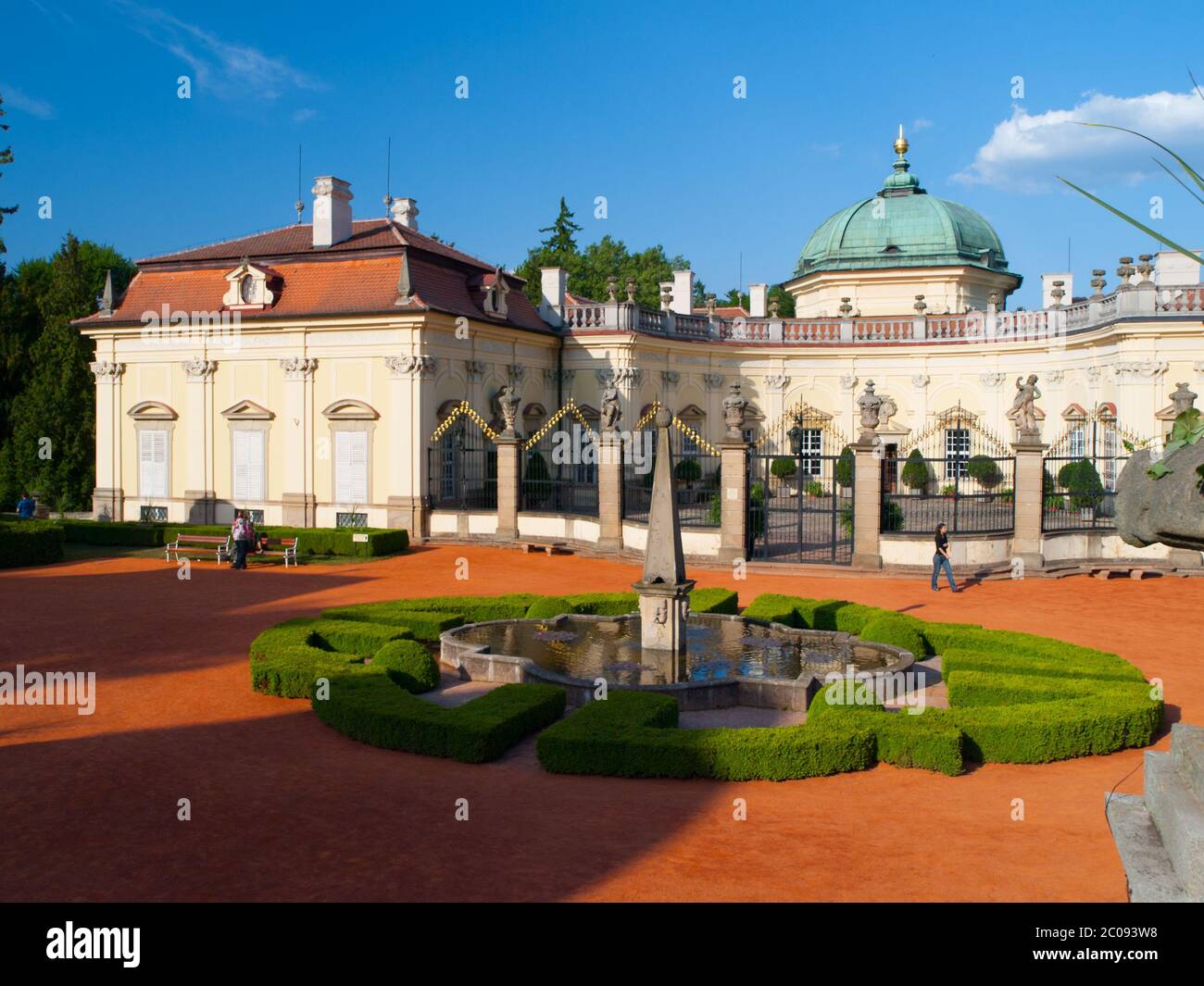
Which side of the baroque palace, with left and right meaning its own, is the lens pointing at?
front

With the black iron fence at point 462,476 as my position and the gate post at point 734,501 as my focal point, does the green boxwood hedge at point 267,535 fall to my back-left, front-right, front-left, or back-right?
back-right

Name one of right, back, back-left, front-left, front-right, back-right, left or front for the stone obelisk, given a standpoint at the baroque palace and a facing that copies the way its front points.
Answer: front

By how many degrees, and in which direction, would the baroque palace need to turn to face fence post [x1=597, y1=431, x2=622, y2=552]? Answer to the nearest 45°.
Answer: approximately 45° to its left

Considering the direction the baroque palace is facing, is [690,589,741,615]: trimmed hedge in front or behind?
in front

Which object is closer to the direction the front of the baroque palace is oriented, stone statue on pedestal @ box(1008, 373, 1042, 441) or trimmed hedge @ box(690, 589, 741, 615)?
the trimmed hedge

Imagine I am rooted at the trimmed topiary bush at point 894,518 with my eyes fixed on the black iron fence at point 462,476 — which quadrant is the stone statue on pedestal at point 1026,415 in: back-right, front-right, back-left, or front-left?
back-left

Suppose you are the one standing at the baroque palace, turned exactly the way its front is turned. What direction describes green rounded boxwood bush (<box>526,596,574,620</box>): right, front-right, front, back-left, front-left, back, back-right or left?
front

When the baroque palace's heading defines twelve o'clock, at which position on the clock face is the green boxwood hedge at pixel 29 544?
The green boxwood hedge is roughly at 2 o'clock from the baroque palace.

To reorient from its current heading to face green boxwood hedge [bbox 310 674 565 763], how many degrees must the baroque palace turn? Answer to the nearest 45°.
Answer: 0° — it already faces it

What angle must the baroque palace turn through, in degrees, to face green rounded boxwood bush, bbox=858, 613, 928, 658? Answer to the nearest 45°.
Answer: approximately 45° to its left

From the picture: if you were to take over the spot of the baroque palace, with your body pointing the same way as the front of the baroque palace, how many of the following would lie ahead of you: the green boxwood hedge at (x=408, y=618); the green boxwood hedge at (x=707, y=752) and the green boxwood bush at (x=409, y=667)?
3

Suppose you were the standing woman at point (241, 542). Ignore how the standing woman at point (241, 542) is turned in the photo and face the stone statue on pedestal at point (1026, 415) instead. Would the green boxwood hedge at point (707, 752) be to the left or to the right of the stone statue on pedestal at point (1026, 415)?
right

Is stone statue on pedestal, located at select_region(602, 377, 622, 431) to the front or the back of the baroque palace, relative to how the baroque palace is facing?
to the front

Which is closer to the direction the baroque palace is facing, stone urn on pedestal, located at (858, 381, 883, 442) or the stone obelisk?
the stone obelisk

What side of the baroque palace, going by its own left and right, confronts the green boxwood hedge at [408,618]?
front

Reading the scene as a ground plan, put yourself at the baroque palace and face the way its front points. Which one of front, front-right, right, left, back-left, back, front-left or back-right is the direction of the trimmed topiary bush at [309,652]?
front
